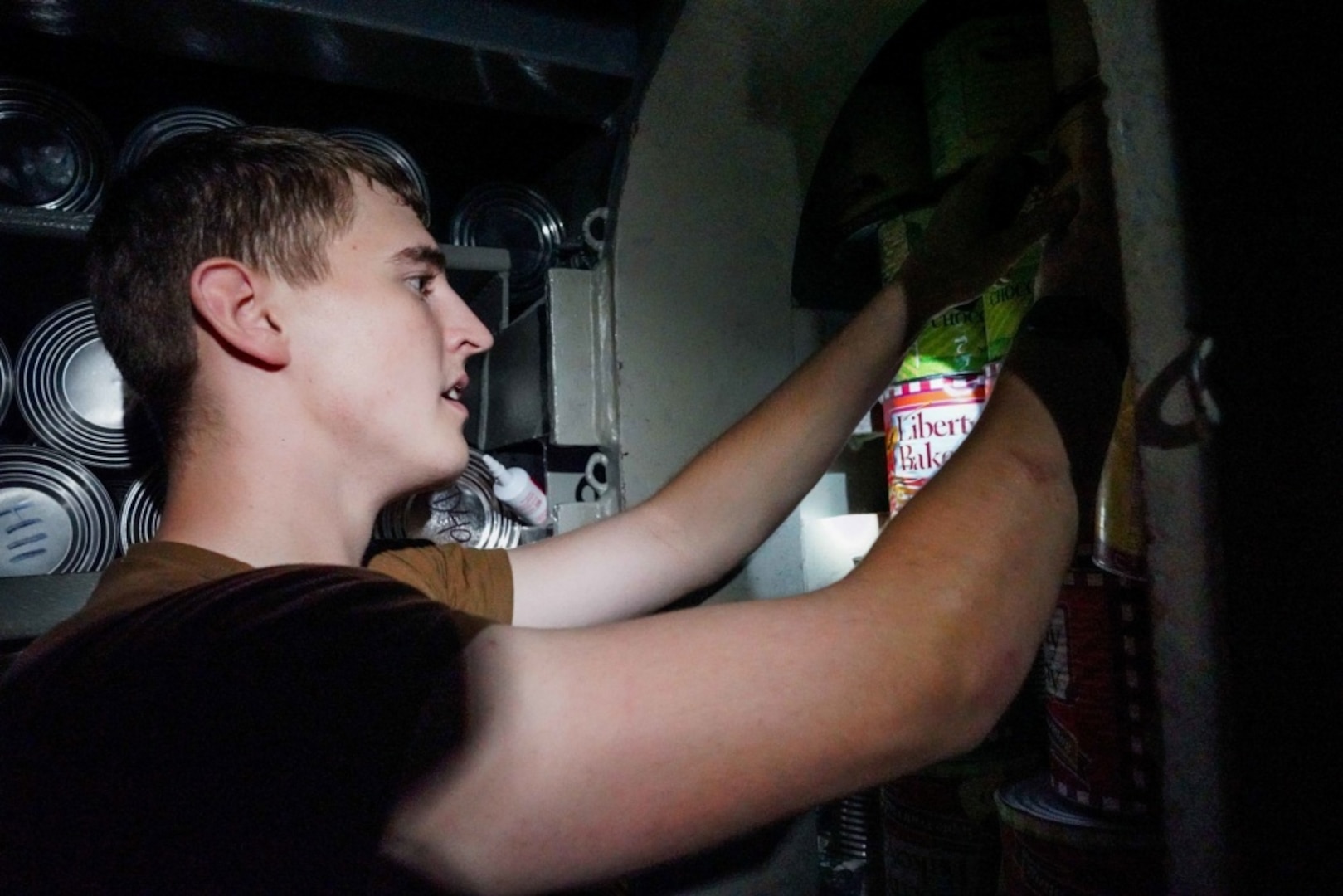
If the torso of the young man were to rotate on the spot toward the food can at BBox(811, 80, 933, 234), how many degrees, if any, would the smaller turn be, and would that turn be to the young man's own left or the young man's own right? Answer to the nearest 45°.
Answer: approximately 45° to the young man's own left

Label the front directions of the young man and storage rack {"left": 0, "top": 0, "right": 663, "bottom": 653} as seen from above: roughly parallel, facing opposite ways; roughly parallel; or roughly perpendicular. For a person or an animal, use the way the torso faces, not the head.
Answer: roughly perpendicular

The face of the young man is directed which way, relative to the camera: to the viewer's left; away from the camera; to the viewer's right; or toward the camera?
to the viewer's right

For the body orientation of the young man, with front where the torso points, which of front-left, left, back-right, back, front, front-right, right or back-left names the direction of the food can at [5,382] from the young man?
back-left

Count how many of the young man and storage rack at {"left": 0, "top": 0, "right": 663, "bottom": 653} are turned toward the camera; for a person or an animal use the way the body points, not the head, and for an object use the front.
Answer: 1

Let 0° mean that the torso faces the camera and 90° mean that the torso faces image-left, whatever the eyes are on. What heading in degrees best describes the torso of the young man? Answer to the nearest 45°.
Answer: approximately 270°

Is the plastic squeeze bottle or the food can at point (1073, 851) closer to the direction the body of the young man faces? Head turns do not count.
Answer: the food can

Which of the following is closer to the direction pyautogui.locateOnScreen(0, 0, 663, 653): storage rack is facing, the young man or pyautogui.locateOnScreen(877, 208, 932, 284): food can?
the young man

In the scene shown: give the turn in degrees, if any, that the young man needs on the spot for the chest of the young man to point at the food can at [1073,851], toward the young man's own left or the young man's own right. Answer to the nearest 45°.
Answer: approximately 45° to the young man's own left

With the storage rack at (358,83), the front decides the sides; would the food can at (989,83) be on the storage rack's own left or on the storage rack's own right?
on the storage rack's own left

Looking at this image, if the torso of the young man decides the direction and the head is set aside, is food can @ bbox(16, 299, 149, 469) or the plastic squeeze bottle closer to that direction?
the plastic squeeze bottle

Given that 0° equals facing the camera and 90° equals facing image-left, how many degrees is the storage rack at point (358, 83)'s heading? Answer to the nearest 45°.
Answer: approximately 0°
